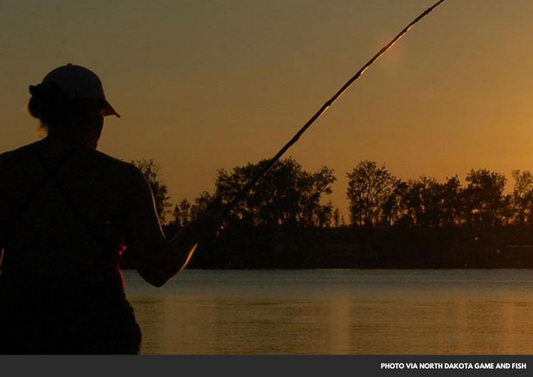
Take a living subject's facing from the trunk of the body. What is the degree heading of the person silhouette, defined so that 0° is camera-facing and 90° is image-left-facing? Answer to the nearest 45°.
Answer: approximately 225°
